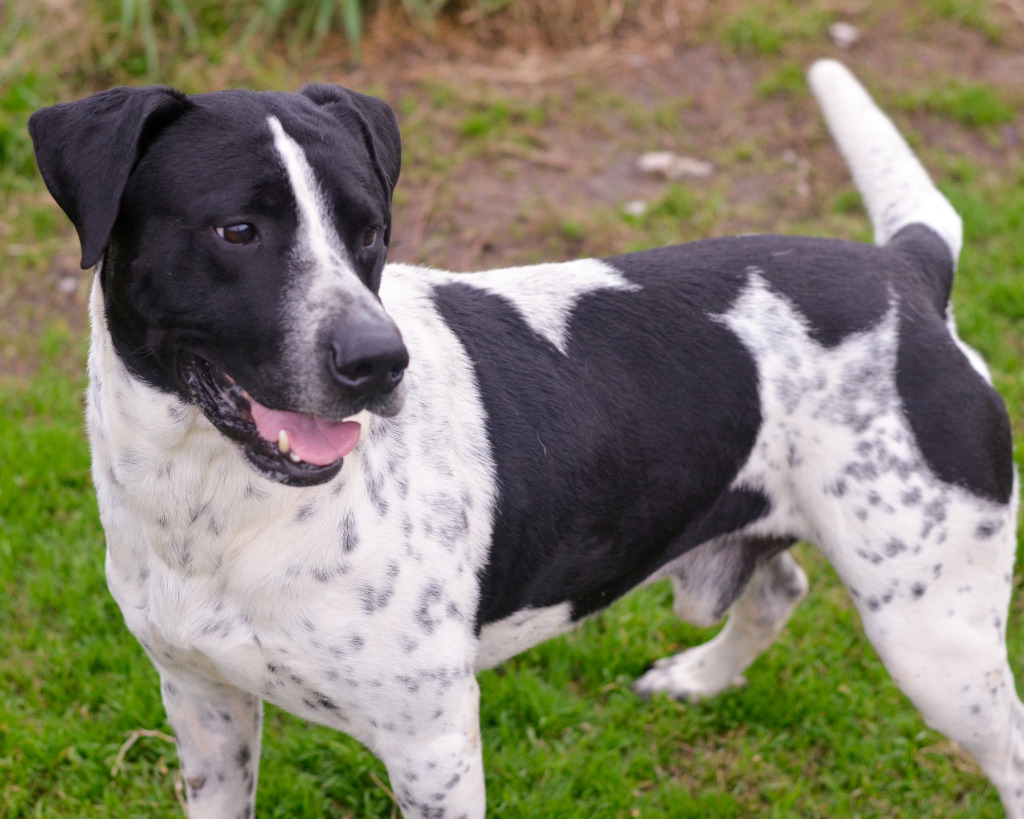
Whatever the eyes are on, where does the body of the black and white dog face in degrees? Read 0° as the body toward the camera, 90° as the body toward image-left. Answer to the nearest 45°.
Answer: approximately 45°

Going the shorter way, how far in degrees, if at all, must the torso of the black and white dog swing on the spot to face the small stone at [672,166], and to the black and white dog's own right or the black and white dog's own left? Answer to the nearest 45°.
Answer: approximately 135° to the black and white dog's own right

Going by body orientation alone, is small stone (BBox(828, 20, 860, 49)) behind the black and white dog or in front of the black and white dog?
behind
